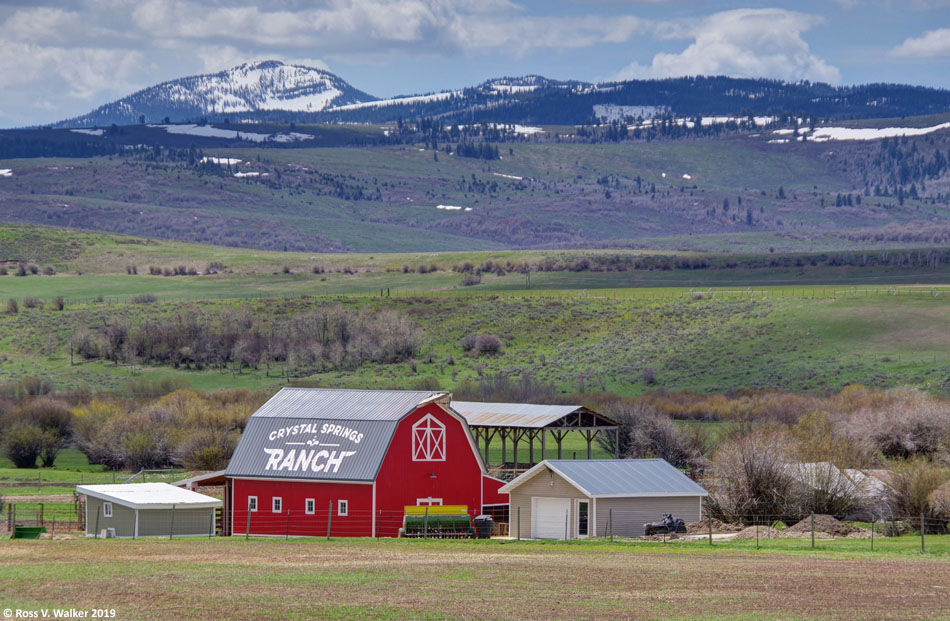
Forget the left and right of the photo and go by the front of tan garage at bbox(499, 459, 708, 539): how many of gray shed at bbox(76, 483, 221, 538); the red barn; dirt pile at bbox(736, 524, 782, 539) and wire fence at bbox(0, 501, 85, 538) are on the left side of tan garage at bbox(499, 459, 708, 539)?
1

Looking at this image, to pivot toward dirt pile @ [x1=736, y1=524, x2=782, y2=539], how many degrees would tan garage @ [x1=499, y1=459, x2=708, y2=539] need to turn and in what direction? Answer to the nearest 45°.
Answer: approximately 90° to its left

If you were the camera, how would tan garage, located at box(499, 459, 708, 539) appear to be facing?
facing the viewer and to the left of the viewer

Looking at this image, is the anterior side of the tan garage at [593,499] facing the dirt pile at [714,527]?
no

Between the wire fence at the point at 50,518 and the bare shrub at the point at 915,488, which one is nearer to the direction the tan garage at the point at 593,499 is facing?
the wire fence

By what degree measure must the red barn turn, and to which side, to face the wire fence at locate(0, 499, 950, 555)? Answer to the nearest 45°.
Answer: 0° — it already faces it

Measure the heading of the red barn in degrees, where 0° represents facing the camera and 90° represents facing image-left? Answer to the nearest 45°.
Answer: approximately 315°

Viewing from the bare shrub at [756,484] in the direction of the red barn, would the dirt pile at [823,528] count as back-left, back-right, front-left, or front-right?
back-left

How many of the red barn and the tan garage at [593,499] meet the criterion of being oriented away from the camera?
0

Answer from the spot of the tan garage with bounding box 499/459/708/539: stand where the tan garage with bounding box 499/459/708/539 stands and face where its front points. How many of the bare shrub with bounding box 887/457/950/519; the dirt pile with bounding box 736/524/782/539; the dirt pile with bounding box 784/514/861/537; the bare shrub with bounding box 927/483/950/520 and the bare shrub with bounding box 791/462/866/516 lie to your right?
0

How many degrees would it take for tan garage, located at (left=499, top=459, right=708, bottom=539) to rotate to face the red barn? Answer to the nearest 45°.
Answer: approximately 45° to its right

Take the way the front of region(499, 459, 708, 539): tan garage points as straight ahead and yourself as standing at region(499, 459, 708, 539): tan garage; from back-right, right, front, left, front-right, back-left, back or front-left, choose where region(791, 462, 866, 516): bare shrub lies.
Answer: back-left

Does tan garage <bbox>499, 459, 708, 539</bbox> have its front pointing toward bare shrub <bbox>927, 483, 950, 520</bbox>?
no
